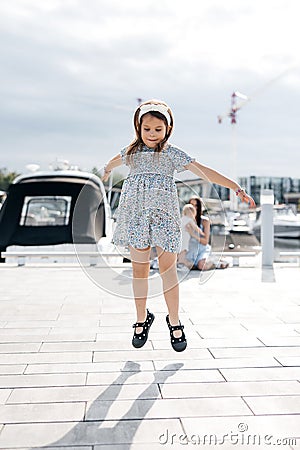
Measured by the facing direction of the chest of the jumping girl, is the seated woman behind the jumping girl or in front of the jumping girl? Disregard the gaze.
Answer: behind

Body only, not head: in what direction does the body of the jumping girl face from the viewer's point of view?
toward the camera

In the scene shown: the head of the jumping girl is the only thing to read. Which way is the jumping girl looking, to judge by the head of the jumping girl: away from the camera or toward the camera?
toward the camera

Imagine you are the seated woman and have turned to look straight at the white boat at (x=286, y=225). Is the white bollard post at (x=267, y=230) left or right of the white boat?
right

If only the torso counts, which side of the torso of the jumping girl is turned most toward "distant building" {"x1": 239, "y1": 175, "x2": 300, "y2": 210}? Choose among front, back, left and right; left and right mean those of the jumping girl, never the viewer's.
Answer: back

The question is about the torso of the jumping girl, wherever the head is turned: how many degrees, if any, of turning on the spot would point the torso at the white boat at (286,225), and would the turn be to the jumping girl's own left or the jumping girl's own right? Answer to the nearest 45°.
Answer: approximately 180°

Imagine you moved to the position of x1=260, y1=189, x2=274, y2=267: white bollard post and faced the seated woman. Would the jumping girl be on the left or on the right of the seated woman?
left
